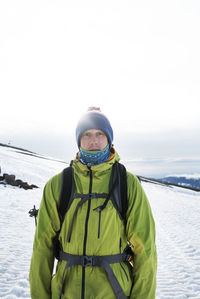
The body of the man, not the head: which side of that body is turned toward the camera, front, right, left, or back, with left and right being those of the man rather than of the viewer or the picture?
front

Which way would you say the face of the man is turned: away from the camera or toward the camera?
toward the camera
